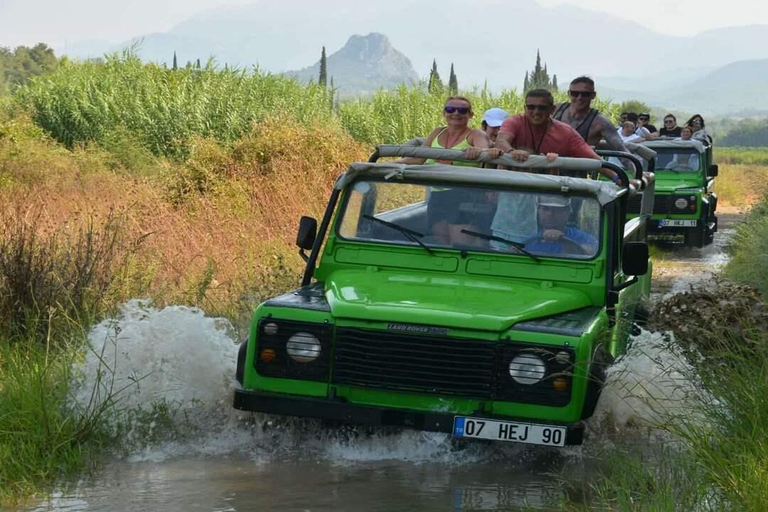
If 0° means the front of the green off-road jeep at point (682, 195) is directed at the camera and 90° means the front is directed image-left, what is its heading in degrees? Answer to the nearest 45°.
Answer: approximately 0°

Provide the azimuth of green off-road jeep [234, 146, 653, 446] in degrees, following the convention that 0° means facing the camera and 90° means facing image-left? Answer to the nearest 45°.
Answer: approximately 0°

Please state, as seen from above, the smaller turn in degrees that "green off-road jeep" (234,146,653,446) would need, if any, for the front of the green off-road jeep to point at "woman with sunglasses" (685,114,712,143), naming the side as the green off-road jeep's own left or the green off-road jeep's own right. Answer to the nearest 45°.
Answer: approximately 180°

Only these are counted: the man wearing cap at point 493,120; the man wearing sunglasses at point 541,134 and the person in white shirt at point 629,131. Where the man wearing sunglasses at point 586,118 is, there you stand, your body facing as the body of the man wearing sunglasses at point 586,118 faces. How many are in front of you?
1

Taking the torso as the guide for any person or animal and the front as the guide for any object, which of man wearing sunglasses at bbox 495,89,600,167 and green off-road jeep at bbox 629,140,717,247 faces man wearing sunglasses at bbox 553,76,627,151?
the green off-road jeep

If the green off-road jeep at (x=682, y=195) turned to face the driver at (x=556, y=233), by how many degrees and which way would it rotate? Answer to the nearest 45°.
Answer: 0° — it already faces them
